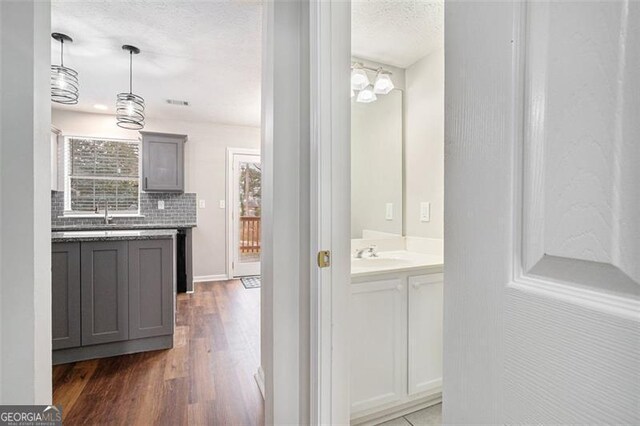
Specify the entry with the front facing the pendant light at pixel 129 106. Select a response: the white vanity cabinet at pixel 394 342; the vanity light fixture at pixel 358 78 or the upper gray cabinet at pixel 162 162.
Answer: the upper gray cabinet

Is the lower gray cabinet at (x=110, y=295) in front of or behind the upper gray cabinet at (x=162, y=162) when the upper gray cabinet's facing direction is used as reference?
in front

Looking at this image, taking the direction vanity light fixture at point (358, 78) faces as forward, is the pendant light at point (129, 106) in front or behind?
behind

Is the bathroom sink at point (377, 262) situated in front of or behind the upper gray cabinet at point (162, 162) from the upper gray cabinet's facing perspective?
in front

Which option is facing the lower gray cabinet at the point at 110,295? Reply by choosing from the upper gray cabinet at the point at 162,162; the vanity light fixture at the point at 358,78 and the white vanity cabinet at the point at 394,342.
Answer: the upper gray cabinet
